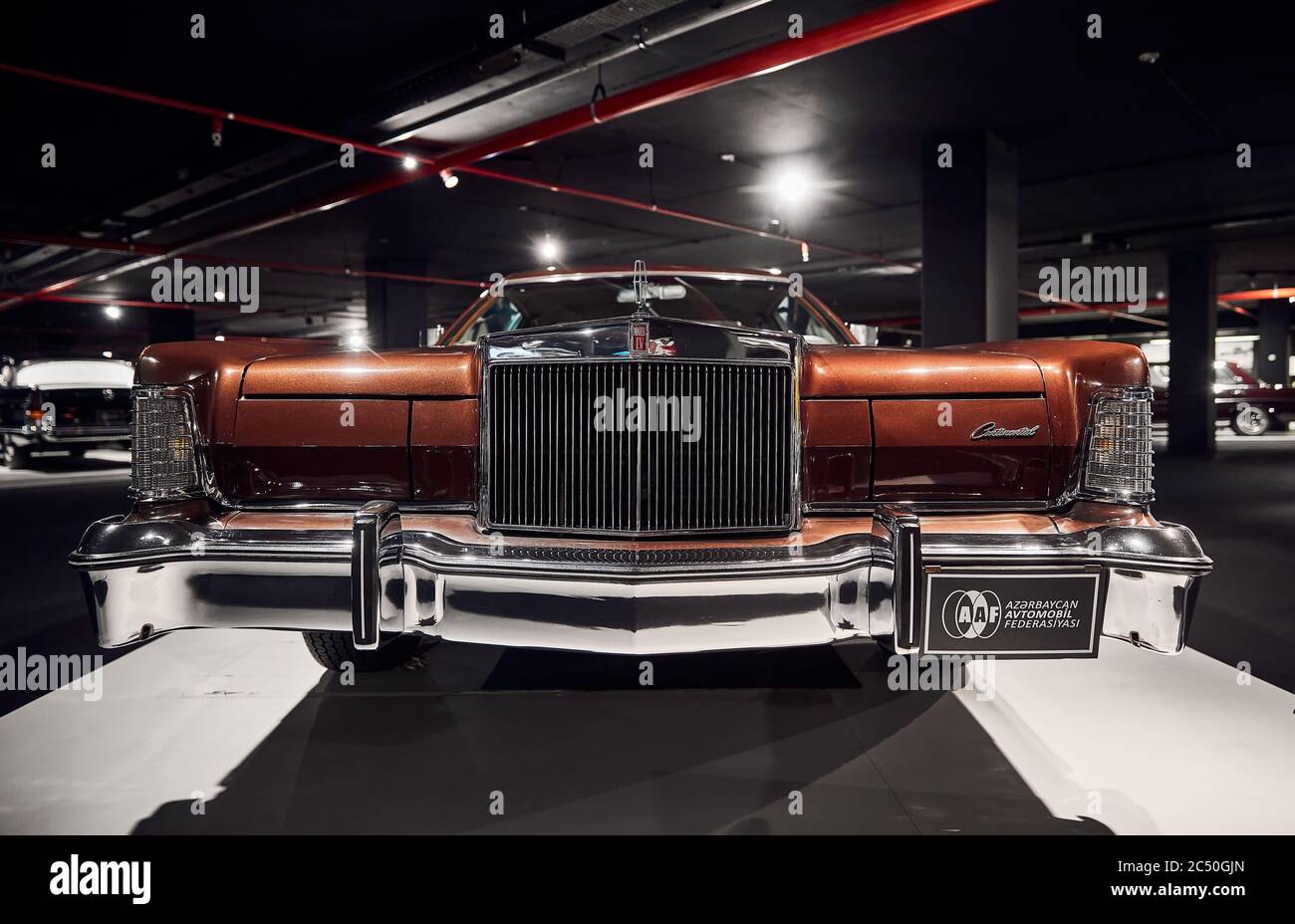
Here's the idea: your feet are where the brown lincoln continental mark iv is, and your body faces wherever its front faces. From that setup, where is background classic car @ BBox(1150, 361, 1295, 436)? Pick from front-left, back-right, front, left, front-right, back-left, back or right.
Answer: back-left

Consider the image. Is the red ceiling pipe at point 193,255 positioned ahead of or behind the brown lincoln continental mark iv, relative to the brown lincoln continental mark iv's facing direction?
behind

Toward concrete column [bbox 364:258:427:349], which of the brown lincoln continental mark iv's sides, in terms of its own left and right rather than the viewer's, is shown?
back

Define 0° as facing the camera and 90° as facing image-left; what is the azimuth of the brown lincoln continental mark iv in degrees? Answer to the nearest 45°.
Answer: approximately 0°

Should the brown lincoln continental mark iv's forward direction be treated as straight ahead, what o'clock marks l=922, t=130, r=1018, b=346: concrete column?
The concrete column is roughly at 7 o'clock from the brown lincoln continental mark iv.

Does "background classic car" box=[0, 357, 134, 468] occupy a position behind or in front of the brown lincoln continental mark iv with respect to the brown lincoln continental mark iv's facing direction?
behind

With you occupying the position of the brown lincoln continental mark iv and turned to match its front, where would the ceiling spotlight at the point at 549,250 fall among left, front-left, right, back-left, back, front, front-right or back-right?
back
